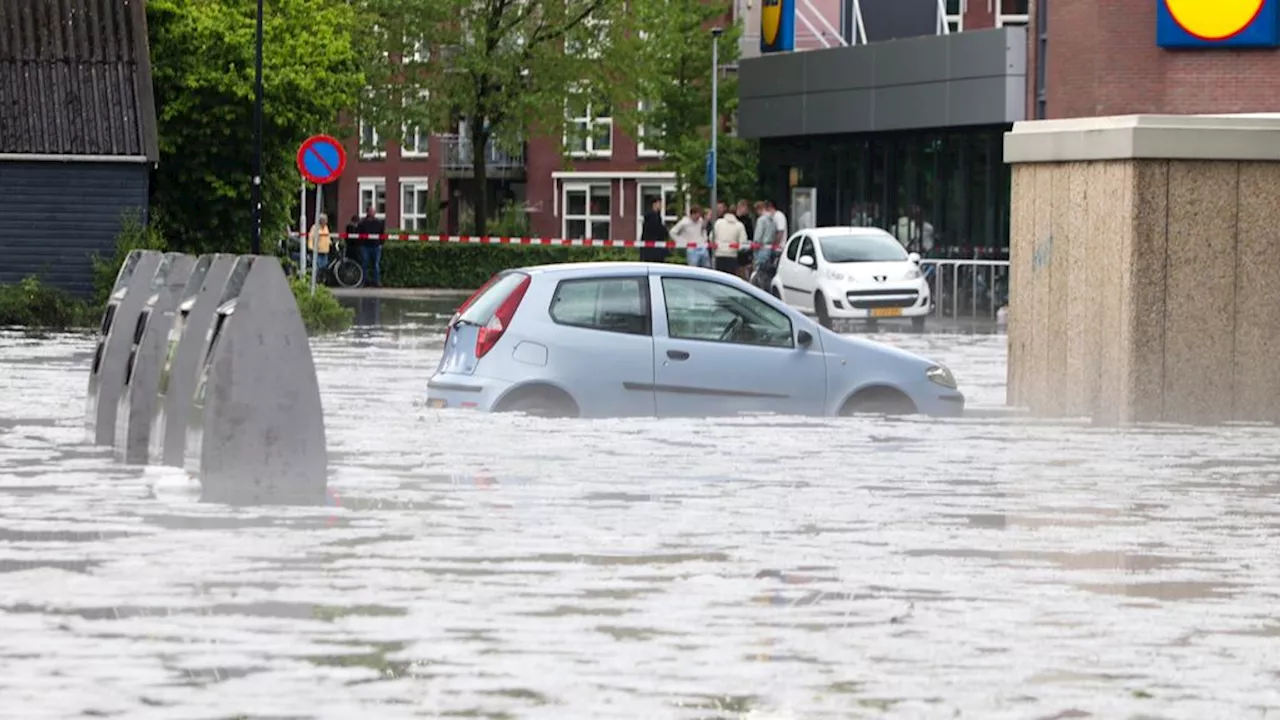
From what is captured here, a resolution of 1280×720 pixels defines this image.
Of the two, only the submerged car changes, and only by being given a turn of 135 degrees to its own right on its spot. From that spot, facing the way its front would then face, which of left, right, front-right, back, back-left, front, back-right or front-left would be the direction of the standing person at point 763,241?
back-right

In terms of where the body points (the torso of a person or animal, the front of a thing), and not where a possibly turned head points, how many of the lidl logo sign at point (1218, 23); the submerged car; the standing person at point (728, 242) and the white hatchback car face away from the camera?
1

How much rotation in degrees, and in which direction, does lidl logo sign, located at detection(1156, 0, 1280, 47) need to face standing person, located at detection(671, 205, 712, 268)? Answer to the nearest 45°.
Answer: approximately 90° to its right

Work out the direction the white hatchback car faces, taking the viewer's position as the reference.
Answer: facing the viewer and to the right of the viewer

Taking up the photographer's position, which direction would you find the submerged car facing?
facing to the right of the viewer

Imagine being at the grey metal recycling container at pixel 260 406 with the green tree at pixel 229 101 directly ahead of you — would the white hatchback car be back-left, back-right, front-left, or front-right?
front-right

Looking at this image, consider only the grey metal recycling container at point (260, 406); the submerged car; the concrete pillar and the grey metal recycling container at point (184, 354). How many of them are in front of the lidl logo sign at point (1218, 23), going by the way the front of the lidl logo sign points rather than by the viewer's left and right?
4

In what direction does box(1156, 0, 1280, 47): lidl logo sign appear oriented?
toward the camera

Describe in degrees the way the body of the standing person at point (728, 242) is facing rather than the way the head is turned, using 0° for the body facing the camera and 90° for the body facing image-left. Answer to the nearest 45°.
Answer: approximately 180°

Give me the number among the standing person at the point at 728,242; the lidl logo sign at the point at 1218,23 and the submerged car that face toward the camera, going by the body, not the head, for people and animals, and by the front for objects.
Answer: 1
